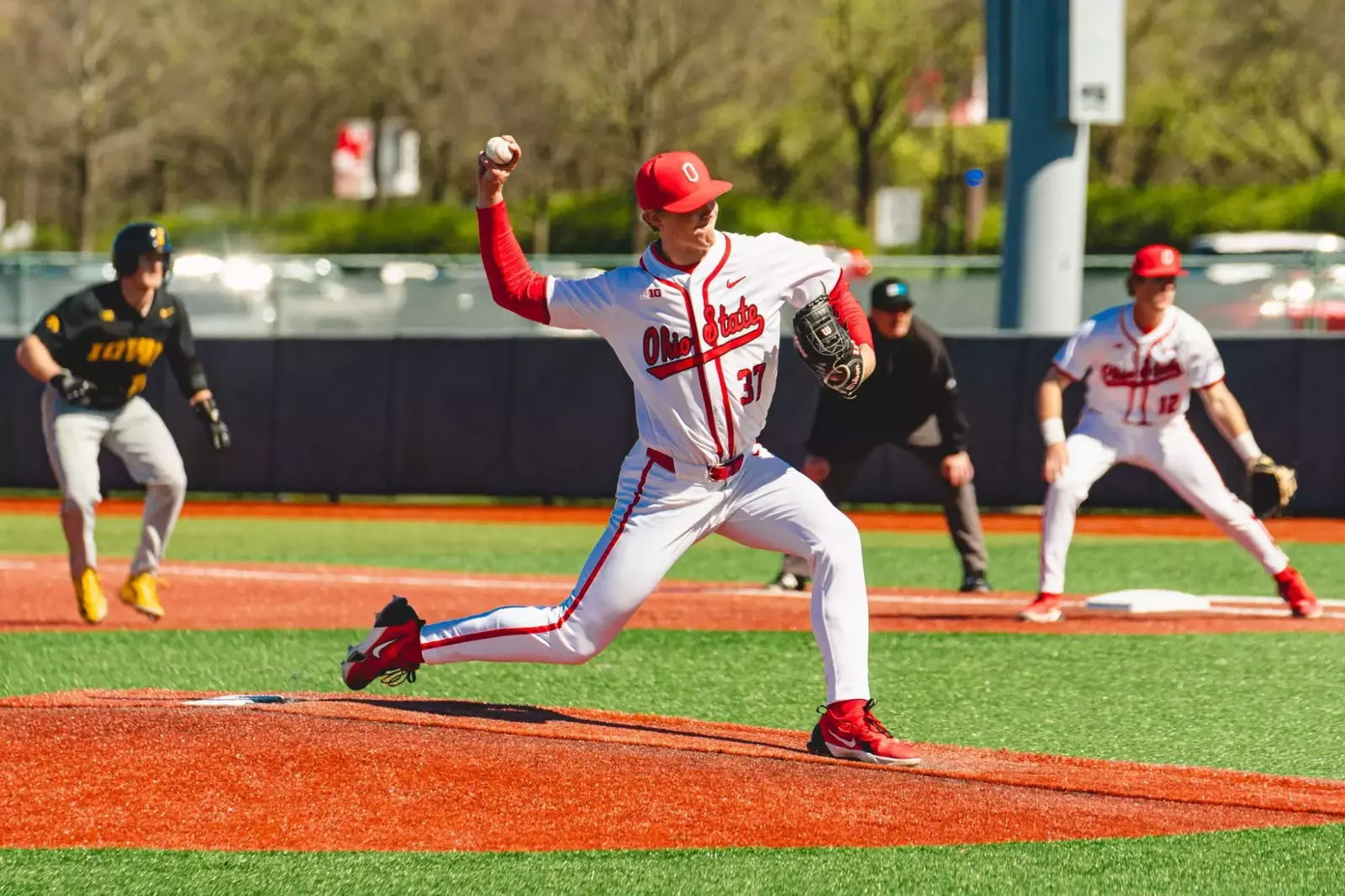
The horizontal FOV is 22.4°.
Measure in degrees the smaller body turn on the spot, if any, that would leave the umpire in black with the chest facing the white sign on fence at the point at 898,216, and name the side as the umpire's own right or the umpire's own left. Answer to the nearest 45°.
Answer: approximately 180°

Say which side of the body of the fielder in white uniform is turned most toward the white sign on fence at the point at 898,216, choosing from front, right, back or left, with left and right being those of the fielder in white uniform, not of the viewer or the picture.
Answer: back

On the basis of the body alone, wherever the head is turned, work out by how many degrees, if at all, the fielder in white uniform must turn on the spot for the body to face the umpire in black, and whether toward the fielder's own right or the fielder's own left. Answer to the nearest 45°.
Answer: approximately 135° to the fielder's own right

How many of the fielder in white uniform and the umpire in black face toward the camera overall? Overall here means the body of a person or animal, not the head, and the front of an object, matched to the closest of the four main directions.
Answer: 2

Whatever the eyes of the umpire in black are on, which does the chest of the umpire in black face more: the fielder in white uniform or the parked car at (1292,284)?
the fielder in white uniform

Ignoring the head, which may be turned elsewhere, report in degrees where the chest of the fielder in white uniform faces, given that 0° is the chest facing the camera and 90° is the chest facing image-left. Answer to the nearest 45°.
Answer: approximately 0°

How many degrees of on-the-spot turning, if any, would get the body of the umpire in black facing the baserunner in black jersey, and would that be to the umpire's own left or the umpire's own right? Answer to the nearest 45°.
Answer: approximately 45° to the umpire's own right

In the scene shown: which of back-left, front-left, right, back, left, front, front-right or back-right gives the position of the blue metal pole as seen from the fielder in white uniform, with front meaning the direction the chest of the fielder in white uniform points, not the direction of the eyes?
back

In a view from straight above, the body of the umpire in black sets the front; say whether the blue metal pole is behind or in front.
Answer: behind

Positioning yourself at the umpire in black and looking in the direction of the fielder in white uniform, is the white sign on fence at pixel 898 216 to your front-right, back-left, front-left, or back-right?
back-left

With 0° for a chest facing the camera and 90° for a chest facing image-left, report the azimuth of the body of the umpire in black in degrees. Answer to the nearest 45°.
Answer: approximately 0°
